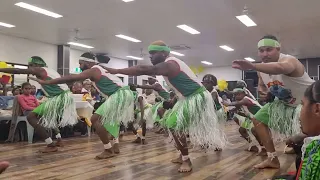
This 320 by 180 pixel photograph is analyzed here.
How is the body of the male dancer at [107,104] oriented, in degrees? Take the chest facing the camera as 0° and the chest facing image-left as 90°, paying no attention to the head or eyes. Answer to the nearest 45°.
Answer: approximately 90°

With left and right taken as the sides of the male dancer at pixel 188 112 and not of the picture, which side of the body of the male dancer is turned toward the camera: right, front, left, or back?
left

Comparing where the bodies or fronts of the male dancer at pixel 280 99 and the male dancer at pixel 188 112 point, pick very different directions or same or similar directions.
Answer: same or similar directions

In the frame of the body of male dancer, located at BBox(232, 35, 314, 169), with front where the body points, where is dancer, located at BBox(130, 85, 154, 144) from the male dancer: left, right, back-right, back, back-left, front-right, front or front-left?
right

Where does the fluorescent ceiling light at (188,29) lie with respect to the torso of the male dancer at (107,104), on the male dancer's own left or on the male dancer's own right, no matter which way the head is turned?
on the male dancer's own right

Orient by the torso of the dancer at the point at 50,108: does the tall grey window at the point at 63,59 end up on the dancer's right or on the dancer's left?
on the dancer's right

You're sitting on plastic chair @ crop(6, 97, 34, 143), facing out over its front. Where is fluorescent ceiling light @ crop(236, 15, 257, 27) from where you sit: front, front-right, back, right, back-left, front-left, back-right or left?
front

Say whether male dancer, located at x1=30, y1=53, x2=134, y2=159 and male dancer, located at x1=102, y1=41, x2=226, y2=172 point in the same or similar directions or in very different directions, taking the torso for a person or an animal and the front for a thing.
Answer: same or similar directions

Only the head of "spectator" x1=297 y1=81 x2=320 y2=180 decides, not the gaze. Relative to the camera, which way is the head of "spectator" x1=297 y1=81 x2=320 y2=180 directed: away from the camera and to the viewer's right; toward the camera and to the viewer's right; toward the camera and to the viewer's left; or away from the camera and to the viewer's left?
away from the camera and to the viewer's left

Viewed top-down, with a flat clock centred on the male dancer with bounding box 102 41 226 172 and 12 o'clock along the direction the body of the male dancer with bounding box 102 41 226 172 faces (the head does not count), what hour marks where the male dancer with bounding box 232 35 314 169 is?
the male dancer with bounding box 232 35 314 169 is roughly at 6 o'clock from the male dancer with bounding box 102 41 226 172.

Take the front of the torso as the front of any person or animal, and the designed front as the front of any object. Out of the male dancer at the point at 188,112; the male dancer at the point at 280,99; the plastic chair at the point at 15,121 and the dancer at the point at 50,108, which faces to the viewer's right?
the plastic chair

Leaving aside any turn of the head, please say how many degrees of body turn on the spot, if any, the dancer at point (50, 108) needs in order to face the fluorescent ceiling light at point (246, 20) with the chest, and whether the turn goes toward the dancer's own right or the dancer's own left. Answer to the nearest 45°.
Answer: approximately 135° to the dancer's own right

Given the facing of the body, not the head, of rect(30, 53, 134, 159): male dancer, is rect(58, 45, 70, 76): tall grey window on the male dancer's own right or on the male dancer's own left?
on the male dancer's own right
